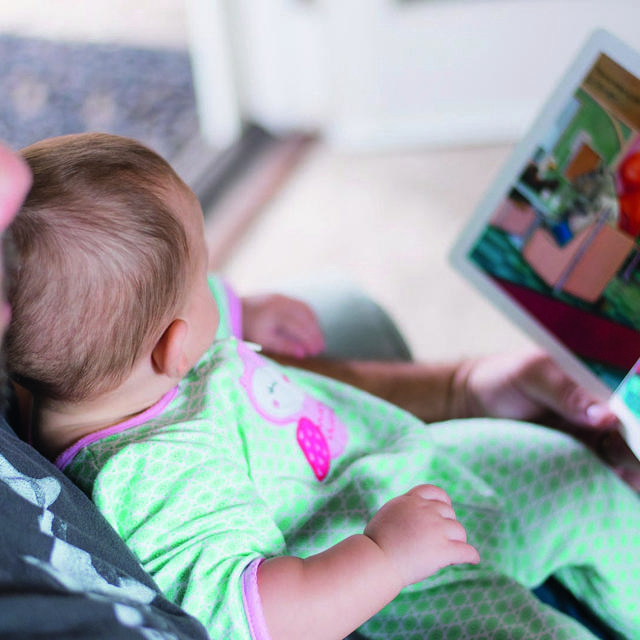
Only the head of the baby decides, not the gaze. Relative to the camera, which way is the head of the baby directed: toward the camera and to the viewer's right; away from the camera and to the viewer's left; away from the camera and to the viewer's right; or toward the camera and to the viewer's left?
away from the camera and to the viewer's right

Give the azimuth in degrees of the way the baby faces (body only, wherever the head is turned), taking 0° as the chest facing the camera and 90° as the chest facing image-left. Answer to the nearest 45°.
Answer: approximately 270°

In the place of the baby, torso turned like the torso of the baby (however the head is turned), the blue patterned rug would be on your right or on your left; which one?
on your left
